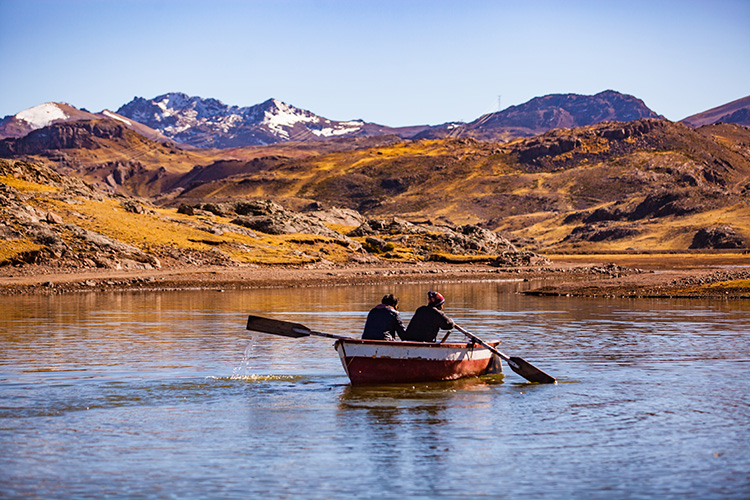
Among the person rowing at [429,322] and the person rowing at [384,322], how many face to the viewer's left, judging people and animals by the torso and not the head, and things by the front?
0

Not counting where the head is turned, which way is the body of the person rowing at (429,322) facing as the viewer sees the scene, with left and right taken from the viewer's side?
facing away from the viewer and to the right of the viewer

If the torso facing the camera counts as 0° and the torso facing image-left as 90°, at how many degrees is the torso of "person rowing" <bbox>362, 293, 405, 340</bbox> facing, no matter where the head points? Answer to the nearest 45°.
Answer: approximately 225°

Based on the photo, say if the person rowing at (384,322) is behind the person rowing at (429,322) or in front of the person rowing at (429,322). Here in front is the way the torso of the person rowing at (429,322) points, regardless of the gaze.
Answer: behind
